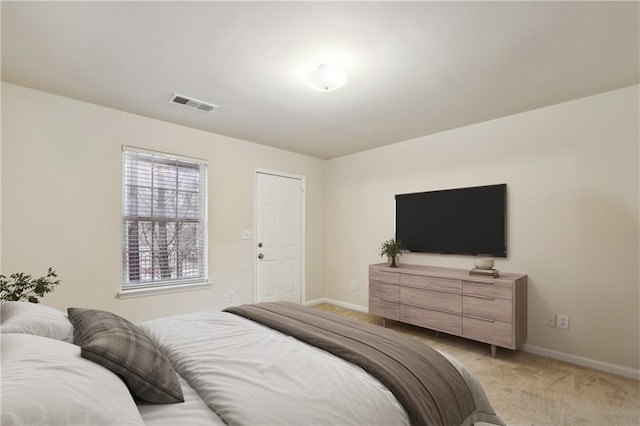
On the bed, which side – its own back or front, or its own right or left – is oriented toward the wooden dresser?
front

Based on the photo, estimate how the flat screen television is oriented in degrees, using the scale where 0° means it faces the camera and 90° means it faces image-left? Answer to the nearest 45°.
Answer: approximately 45°

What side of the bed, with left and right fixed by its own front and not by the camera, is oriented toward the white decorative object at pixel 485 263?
front

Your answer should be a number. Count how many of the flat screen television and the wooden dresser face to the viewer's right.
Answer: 0

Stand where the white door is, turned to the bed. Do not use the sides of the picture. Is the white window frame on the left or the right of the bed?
right

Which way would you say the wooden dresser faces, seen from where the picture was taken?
facing the viewer and to the left of the viewer

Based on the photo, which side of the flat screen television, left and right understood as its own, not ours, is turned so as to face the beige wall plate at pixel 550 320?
left

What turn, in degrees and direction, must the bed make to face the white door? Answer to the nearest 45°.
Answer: approximately 45° to its left

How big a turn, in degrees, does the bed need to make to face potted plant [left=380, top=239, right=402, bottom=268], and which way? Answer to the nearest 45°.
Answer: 0° — it already faces it

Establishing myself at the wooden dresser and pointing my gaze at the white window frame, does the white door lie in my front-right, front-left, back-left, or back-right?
front-right

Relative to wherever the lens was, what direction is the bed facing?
facing away from the viewer and to the right of the viewer

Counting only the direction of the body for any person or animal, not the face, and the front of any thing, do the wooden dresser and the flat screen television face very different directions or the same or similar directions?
same or similar directions

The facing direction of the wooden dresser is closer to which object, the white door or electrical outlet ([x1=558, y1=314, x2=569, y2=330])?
the white door

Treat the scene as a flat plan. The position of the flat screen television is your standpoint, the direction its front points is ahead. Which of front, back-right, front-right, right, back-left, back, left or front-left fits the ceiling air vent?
front

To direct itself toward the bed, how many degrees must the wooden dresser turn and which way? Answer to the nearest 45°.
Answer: approximately 45° to its left
